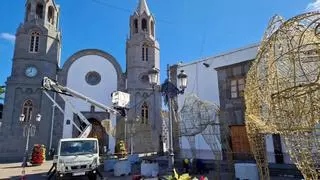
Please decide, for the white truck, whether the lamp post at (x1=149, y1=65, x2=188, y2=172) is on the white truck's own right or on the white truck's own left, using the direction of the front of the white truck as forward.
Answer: on the white truck's own left

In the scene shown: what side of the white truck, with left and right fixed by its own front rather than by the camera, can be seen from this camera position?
front
